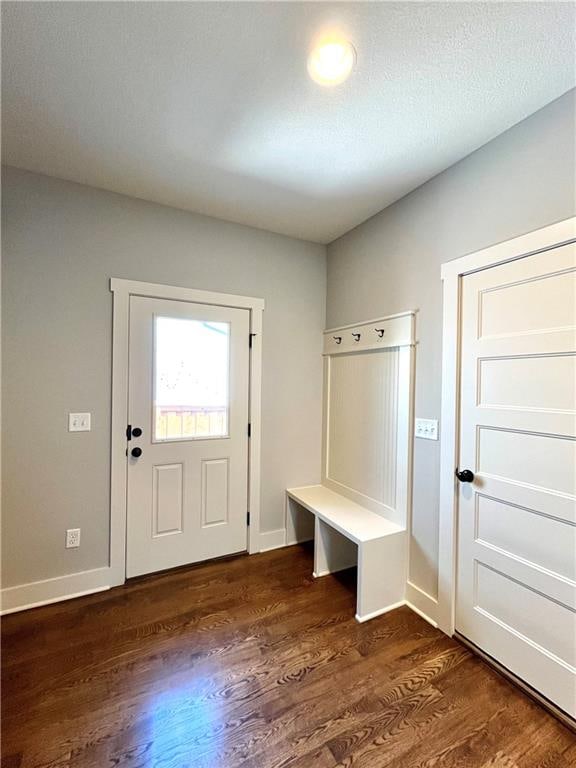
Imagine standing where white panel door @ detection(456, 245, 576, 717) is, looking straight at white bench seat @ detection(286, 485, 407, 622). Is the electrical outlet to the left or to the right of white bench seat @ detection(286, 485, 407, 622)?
left

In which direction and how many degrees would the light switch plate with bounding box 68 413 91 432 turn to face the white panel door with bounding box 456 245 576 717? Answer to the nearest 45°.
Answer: approximately 45° to its left

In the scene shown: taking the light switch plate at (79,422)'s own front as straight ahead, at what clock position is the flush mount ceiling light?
The flush mount ceiling light is roughly at 11 o'clock from the light switch plate.

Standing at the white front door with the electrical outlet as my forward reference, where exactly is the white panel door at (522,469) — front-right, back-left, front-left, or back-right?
back-left

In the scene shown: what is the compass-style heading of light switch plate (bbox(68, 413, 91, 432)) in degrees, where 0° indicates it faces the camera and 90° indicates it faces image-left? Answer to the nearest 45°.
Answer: approximately 0°

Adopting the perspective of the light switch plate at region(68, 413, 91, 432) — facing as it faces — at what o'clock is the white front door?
The white front door is roughly at 9 o'clock from the light switch plate.
